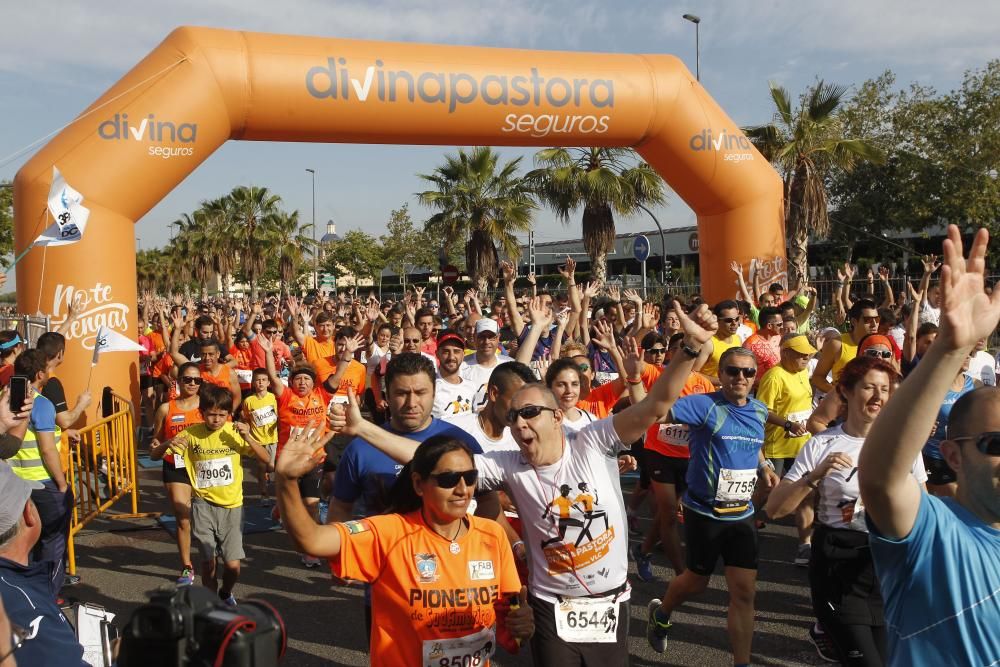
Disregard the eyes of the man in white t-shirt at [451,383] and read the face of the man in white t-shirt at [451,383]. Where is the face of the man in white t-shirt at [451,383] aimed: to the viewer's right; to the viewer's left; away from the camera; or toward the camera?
toward the camera

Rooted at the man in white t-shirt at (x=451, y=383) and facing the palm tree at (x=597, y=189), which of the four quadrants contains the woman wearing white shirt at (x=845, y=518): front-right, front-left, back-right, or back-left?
back-right

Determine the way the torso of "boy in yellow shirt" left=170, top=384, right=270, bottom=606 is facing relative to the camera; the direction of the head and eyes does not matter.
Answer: toward the camera

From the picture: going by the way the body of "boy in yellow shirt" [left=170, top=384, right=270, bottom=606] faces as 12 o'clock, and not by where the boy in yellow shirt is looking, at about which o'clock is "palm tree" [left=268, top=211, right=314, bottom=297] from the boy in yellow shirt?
The palm tree is roughly at 6 o'clock from the boy in yellow shirt.

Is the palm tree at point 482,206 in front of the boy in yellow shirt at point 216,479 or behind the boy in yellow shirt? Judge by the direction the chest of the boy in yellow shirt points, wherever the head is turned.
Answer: behind

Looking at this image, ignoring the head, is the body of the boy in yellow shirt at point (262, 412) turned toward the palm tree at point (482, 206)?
no

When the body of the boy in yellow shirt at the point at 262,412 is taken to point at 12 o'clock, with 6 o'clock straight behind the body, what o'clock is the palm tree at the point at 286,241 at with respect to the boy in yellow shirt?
The palm tree is roughly at 6 o'clock from the boy in yellow shirt.

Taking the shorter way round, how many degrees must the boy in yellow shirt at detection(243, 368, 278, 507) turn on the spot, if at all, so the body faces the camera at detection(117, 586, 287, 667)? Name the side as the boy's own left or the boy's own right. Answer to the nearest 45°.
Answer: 0° — they already face it

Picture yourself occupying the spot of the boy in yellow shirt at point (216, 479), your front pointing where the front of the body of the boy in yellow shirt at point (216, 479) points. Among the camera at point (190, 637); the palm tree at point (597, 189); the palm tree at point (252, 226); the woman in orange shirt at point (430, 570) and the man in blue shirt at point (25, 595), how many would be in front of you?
3

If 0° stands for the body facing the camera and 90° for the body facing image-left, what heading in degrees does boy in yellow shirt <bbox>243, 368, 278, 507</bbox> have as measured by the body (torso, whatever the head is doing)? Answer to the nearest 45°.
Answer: approximately 0°

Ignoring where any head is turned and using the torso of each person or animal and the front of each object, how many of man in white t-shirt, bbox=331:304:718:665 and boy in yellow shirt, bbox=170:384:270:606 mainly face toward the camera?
2

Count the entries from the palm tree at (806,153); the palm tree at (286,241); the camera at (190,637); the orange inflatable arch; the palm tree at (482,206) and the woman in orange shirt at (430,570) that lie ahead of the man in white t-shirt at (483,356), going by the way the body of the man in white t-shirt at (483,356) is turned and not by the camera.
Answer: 2

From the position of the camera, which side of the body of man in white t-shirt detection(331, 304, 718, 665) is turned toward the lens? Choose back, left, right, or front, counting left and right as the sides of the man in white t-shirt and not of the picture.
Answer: front

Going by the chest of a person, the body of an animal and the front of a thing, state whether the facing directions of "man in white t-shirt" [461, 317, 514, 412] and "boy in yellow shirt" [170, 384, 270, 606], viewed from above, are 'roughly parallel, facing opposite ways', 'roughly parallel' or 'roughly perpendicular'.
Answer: roughly parallel

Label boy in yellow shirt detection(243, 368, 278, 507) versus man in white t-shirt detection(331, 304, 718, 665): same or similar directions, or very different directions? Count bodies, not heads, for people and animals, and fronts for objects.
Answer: same or similar directions

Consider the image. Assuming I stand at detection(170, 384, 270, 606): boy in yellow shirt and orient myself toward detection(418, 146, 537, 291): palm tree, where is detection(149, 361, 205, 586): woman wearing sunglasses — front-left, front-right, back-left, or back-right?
front-left
